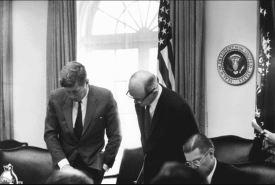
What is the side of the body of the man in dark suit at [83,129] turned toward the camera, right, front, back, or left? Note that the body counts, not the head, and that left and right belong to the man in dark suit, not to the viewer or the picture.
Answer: front

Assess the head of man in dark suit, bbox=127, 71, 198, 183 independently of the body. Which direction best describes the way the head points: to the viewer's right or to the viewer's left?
to the viewer's left

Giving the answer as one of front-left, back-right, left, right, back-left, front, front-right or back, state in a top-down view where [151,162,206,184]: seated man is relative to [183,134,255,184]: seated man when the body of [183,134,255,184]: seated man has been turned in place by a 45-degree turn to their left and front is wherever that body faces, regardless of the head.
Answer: front

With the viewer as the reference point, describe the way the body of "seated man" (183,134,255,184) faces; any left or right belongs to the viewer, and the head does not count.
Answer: facing the viewer and to the left of the viewer

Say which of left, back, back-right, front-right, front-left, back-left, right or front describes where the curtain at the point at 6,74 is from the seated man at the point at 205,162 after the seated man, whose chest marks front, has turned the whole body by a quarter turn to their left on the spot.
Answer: back

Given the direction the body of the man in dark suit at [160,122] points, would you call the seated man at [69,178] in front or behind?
in front

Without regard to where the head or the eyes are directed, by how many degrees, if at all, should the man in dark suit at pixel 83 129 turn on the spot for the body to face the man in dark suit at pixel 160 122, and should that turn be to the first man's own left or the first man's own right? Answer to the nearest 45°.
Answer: approximately 45° to the first man's own left

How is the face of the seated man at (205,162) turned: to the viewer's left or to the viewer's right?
to the viewer's left

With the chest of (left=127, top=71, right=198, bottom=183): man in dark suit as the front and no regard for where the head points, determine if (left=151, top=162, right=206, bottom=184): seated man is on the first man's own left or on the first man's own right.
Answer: on the first man's own left

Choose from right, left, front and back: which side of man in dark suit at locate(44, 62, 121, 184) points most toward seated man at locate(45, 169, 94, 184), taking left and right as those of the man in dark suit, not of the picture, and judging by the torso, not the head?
front

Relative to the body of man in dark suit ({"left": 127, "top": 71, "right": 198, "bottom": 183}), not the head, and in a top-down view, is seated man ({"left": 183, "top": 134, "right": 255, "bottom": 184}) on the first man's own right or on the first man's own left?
on the first man's own left

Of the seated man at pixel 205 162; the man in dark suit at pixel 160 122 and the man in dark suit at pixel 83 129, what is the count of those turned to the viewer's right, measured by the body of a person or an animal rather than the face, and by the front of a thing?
0
